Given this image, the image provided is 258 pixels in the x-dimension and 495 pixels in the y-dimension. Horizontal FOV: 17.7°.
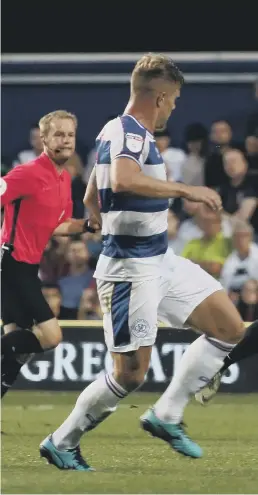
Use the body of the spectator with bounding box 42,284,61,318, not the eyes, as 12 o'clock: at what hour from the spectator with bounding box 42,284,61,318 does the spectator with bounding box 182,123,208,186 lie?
the spectator with bounding box 182,123,208,186 is roughly at 8 o'clock from the spectator with bounding box 42,284,61,318.

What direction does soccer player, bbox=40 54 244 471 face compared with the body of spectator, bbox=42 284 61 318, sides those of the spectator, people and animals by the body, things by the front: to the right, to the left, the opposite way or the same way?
to the left

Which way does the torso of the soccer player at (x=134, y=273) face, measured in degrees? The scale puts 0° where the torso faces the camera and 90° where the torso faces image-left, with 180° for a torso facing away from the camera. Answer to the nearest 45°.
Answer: approximately 270°

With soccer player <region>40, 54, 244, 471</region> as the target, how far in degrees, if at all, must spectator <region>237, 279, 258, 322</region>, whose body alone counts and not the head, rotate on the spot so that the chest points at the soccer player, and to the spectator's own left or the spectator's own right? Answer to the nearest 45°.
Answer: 0° — they already face them

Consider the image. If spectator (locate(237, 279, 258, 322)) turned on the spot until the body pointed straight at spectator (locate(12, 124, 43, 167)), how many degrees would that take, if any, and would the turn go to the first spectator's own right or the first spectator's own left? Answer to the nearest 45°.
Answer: approximately 135° to the first spectator's own right

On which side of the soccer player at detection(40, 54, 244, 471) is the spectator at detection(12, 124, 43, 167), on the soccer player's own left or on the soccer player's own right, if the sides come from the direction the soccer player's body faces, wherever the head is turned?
on the soccer player's own left

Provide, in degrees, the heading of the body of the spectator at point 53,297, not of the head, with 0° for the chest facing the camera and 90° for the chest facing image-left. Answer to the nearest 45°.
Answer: approximately 0°

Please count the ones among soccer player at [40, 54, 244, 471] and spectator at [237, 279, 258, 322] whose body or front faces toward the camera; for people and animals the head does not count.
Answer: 1
